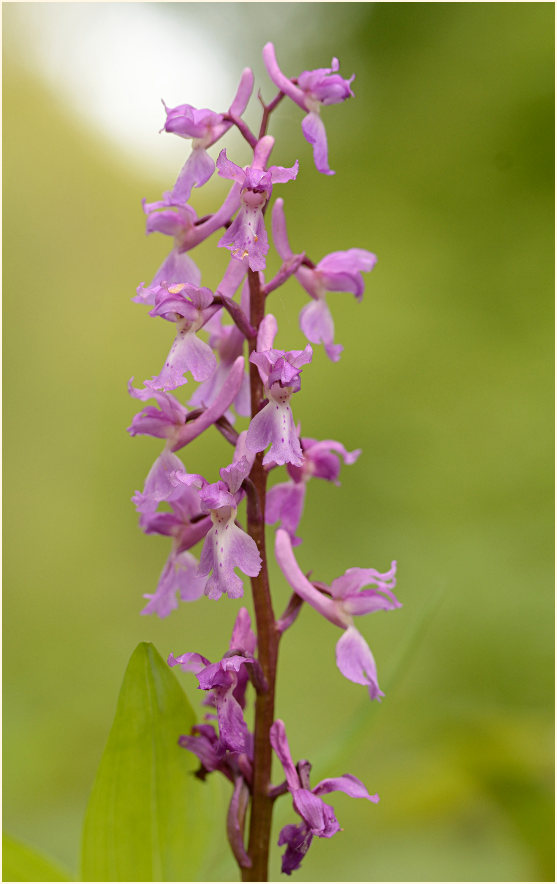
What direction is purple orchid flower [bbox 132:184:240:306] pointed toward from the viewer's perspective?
to the viewer's left

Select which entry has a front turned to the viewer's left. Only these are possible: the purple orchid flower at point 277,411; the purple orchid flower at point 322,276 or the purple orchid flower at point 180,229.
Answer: the purple orchid flower at point 180,229

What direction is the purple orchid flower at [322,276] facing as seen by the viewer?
to the viewer's right

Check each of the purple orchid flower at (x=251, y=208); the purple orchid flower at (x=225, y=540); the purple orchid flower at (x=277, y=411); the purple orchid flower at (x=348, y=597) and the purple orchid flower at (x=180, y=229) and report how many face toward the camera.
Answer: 3

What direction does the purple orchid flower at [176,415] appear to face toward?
to the viewer's left

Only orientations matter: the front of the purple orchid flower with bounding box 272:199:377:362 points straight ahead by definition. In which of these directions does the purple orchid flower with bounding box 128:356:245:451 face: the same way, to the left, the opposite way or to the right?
the opposite way

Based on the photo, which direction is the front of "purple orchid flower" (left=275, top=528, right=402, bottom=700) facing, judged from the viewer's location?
facing to the right of the viewer
